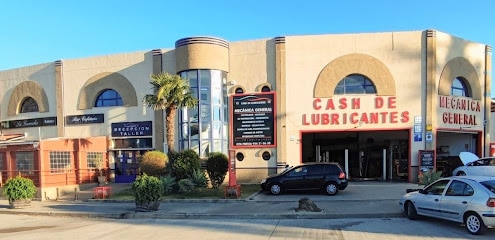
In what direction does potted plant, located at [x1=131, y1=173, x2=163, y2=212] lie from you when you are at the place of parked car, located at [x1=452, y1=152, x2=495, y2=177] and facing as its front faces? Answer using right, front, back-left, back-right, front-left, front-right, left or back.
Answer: front-left

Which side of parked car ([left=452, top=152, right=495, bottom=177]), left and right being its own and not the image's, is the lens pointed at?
left

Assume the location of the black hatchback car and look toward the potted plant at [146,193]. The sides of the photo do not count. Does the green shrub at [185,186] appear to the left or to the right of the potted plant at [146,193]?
right

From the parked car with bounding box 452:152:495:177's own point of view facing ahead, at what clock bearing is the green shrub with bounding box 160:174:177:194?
The green shrub is roughly at 11 o'clock from the parked car.

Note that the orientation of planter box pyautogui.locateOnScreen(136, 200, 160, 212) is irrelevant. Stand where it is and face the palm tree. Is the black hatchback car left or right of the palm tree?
right

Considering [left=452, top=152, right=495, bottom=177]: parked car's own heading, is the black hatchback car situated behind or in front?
in front
